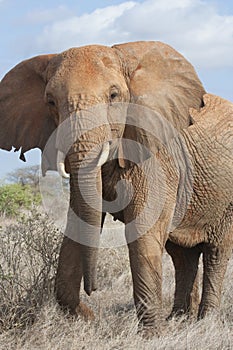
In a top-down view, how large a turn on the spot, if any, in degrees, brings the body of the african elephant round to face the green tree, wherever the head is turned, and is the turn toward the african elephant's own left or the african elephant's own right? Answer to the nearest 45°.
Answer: approximately 135° to the african elephant's own right
